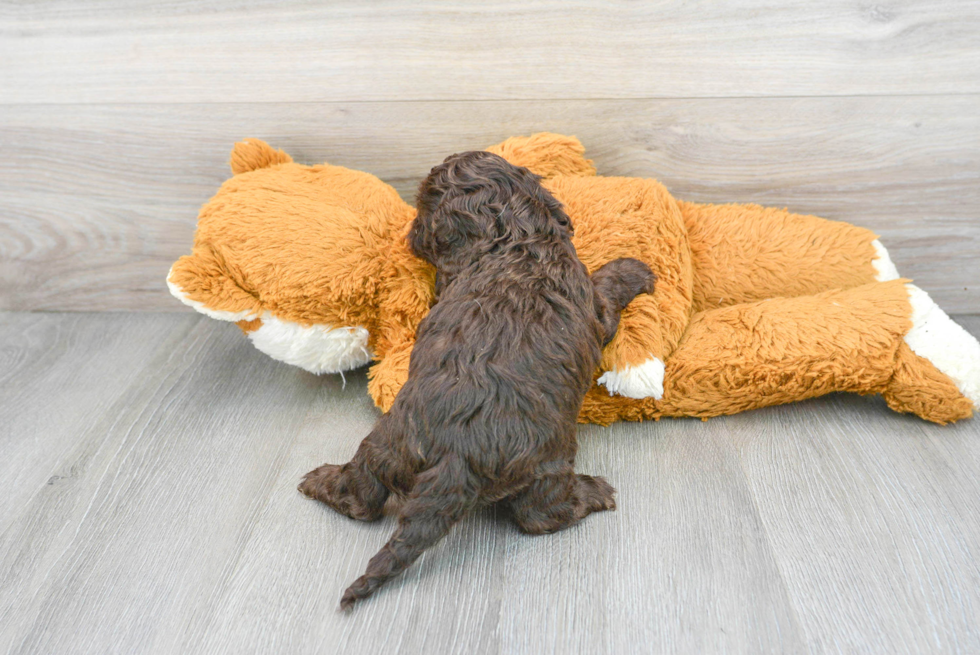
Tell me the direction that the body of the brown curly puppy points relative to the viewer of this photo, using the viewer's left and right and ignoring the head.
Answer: facing away from the viewer
